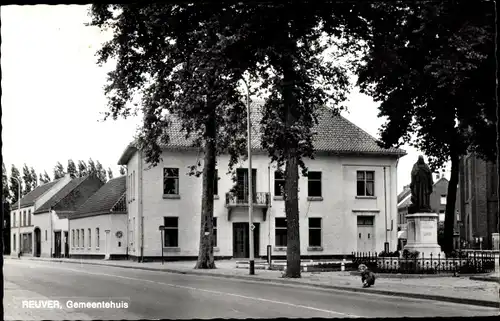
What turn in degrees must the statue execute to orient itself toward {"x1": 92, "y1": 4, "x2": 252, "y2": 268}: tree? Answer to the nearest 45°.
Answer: approximately 45° to its right
